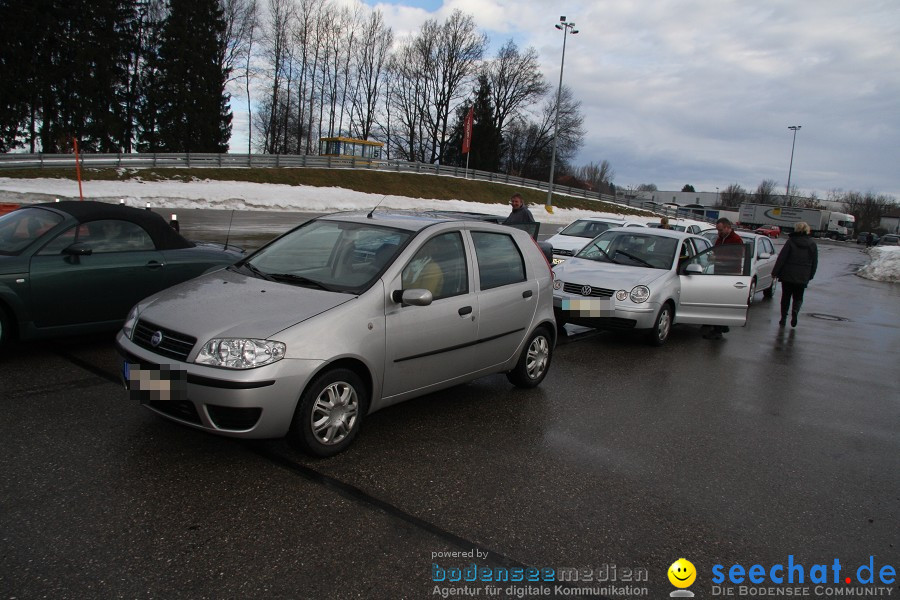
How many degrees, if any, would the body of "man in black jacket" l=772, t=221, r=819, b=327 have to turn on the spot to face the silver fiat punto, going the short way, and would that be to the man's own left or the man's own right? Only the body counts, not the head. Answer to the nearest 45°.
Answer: approximately 180°

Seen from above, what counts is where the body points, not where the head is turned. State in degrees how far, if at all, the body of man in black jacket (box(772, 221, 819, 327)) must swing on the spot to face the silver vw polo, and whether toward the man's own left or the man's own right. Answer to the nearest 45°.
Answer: approximately 135° to the man's own left

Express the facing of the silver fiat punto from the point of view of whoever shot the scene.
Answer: facing the viewer and to the left of the viewer

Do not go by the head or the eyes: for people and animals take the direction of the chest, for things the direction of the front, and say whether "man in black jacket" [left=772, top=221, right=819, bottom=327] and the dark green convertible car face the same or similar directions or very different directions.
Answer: very different directions

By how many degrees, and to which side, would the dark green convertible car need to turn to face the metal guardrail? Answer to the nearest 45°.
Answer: approximately 135° to its right

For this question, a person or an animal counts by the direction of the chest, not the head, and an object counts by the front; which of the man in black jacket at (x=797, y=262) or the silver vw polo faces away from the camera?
the man in black jacket

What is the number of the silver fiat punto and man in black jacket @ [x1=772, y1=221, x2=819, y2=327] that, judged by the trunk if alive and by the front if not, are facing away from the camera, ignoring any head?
1

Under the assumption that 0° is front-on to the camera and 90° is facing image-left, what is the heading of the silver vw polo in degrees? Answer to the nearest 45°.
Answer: approximately 45°

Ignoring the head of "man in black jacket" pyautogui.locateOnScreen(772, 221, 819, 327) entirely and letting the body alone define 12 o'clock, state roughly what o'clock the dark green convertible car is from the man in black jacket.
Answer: The dark green convertible car is roughly at 7 o'clock from the man in black jacket.

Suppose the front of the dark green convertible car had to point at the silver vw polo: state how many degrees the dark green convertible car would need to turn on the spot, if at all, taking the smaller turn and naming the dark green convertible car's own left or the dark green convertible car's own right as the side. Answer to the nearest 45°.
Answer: approximately 135° to the dark green convertible car's own left

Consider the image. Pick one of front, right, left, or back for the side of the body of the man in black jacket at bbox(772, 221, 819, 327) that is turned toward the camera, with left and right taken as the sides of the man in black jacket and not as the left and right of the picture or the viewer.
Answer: back

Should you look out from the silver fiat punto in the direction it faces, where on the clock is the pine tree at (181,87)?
The pine tree is roughly at 4 o'clock from the silver fiat punto.
